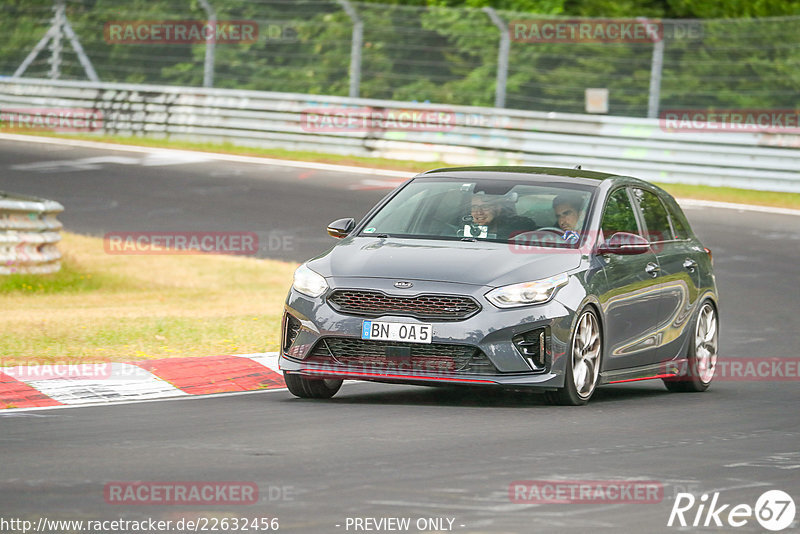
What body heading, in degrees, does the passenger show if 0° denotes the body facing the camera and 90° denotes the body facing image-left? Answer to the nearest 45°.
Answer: approximately 45°

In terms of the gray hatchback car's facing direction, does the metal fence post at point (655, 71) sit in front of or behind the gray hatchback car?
behind

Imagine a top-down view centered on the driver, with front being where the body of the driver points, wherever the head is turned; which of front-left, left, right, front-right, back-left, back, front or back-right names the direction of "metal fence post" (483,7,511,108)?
back-right

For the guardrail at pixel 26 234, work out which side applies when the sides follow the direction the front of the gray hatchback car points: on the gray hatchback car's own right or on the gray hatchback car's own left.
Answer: on the gray hatchback car's own right

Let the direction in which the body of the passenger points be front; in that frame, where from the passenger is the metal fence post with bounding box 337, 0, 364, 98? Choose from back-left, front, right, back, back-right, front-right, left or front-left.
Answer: back-right

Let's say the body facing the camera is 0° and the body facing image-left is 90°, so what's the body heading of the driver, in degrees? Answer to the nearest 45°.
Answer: approximately 45°

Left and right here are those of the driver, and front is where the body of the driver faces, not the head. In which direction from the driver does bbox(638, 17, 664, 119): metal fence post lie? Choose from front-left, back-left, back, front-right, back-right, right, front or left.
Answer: back-right

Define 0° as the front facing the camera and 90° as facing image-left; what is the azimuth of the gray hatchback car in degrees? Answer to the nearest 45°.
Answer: approximately 45°

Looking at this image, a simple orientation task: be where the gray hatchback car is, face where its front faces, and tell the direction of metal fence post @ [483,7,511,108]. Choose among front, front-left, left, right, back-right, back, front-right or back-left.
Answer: back-right

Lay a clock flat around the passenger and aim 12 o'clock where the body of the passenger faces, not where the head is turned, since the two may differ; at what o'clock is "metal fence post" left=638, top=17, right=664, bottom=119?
The metal fence post is roughly at 5 o'clock from the passenger.

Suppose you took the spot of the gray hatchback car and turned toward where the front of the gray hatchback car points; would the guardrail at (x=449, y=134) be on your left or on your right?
on your right
